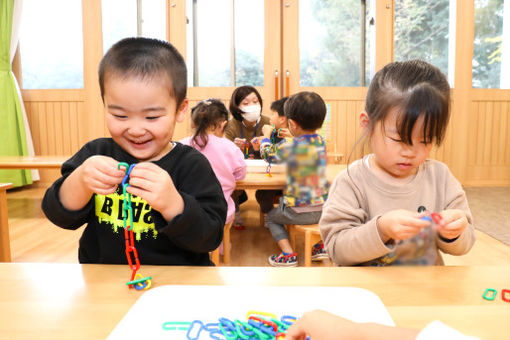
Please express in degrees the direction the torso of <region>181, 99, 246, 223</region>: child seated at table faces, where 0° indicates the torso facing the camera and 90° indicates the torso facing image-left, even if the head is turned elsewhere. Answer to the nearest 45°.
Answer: approximately 225°

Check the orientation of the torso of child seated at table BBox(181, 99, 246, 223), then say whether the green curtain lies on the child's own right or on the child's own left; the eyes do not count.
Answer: on the child's own left

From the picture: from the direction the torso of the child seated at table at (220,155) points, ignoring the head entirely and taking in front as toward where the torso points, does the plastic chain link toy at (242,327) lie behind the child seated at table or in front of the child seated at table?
behind

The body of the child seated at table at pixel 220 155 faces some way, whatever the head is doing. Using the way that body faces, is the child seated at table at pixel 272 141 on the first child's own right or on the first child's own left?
on the first child's own right

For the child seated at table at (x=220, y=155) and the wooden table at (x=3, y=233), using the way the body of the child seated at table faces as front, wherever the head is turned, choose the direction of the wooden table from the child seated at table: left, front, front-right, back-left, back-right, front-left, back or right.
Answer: back-left

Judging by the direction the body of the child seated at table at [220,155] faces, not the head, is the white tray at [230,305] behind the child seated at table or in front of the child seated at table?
behind

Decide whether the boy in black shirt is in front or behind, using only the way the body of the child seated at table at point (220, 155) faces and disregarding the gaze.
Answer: behind

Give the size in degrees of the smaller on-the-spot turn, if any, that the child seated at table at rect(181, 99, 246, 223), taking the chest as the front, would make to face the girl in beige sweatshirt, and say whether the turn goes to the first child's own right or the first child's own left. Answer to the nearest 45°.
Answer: approximately 135° to the first child's own right
